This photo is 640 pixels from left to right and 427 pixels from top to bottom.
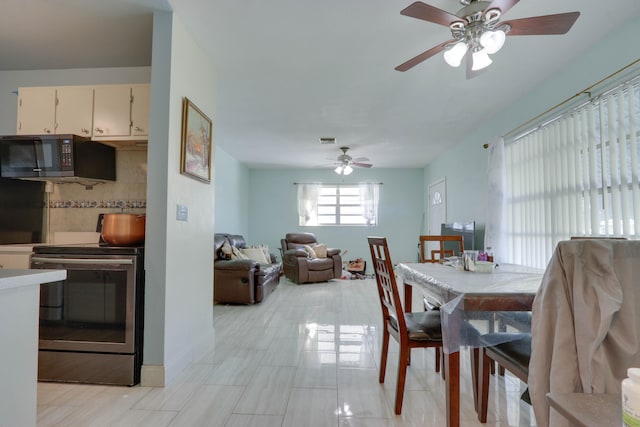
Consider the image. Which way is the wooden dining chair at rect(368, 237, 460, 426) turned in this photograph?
to the viewer's right

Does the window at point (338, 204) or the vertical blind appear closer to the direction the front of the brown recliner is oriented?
the vertical blind

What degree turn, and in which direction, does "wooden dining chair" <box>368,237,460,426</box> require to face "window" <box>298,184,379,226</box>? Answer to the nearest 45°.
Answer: approximately 90° to its left

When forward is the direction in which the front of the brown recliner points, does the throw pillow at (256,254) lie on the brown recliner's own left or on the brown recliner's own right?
on the brown recliner's own right

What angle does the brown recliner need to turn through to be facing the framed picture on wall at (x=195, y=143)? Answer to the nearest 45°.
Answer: approximately 45° to its right

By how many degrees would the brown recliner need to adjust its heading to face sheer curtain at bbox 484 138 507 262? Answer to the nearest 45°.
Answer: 0° — it already faces it

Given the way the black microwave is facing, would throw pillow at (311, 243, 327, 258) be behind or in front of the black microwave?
behind

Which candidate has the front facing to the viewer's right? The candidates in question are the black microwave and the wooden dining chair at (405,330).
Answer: the wooden dining chair

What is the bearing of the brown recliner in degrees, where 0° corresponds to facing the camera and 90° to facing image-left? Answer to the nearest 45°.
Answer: approximately 315°

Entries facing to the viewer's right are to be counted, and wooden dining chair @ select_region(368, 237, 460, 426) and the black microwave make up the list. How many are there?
1
